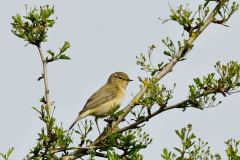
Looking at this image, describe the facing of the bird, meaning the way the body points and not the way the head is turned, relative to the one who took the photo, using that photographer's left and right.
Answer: facing to the right of the viewer
